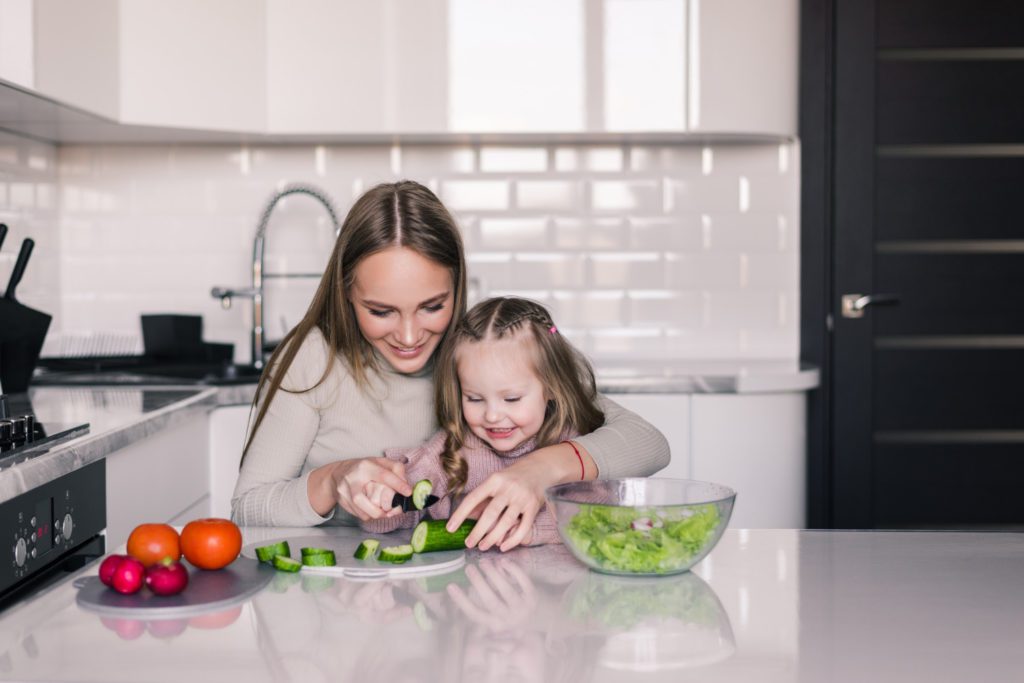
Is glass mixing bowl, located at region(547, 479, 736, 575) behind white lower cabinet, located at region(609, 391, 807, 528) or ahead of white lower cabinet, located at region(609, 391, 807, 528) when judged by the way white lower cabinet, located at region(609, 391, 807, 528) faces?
ahead

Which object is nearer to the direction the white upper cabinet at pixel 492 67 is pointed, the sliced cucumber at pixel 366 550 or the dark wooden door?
the sliced cucumber

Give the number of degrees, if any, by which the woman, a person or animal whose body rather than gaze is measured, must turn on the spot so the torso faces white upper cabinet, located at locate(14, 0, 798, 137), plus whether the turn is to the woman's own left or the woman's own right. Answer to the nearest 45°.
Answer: approximately 180°

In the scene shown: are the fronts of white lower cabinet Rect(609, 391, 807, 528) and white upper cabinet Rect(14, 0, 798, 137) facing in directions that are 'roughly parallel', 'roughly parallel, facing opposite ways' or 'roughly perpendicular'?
roughly parallel

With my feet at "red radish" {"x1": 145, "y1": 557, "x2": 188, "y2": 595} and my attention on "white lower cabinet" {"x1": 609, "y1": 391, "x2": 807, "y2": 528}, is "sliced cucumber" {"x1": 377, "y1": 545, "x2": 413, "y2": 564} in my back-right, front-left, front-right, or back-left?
front-right

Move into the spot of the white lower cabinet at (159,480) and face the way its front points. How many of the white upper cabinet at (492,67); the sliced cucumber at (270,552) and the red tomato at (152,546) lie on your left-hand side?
1

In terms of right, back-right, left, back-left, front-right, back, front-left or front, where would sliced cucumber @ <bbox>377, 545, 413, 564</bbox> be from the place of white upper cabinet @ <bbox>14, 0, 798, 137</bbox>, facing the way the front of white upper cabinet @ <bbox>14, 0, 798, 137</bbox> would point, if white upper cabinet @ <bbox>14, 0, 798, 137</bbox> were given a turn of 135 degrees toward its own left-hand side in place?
back-right

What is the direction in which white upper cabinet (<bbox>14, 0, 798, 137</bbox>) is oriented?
toward the camera

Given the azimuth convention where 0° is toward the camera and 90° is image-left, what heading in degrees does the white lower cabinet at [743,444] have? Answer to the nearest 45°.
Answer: approximately 0°

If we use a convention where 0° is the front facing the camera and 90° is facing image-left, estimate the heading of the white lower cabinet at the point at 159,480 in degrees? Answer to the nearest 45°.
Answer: approximately 315°

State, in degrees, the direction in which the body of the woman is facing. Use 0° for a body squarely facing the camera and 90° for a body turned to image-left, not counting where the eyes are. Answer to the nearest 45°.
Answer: approximately 0°

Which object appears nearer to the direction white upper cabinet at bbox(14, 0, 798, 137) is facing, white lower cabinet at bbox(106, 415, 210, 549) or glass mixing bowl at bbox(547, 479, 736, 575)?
the glass mixing bowl

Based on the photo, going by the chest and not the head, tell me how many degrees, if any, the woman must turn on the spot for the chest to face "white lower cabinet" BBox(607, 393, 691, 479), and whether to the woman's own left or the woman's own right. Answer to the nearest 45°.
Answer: approximately 135° to the woman's own left

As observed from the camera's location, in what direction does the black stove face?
facing the viewer and to the right of the viewer
